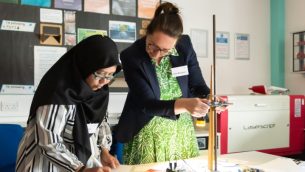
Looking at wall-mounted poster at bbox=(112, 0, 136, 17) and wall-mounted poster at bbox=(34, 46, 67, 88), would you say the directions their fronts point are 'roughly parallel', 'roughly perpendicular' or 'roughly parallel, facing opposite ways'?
roughly parallel

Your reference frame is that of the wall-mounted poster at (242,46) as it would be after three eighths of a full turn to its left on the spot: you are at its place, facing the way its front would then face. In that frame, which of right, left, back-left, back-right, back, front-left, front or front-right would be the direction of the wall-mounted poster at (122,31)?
back

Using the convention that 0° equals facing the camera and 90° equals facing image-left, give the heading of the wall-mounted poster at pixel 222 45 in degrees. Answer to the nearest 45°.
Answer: approximately 0°

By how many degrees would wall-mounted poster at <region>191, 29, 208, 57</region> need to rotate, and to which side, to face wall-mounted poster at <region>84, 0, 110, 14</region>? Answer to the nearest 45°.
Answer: approximately 45° to its right

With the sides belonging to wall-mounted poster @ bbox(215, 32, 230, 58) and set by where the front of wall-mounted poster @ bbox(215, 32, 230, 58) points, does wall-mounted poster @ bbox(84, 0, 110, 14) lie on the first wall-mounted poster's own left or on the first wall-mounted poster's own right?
on the first wall-mounted poster's own right

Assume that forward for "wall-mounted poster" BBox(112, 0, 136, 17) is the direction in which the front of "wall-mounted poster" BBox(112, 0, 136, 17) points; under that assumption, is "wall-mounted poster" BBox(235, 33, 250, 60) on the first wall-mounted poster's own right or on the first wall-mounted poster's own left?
on the first wall-mounted poster's own left

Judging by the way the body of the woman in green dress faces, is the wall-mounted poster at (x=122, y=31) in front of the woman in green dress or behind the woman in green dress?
behind

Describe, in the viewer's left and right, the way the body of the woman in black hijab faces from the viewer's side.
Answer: facing the viewer and to the right of the viewer

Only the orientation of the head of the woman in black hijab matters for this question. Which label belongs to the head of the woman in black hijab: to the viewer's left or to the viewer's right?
to the viewer's right

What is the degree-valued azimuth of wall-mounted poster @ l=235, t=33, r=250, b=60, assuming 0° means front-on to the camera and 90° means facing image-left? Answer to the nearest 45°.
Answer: approximately 0°

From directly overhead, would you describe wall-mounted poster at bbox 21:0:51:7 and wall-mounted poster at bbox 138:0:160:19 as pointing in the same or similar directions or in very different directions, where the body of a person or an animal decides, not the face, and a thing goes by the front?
same or similar directions

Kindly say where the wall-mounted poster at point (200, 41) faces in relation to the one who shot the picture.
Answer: facing the viewer

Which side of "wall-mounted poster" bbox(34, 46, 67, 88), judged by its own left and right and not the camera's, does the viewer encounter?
front
